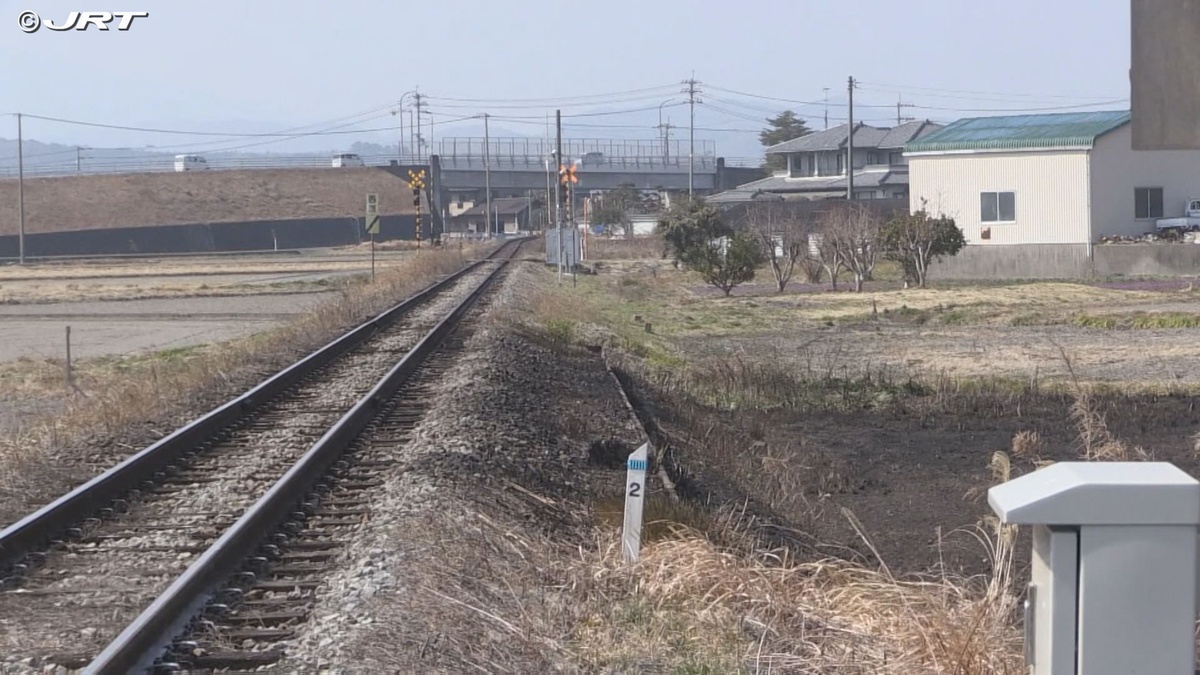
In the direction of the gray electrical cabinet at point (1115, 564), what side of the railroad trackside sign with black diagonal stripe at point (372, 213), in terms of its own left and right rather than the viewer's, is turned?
front

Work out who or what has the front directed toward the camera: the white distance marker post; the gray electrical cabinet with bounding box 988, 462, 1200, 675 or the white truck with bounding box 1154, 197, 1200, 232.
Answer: the white distance marker post

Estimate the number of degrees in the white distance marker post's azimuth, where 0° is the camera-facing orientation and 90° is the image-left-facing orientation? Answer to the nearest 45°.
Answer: approximately 0°

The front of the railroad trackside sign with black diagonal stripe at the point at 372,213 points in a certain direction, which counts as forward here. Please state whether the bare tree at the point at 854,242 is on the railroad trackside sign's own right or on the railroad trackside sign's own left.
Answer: on the railroad trackside sign's own left

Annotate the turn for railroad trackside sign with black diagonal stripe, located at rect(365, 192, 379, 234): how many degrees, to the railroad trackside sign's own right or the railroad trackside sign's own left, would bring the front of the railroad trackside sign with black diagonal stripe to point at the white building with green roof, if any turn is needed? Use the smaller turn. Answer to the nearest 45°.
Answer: approximately 90° to the railroad trackside sign's own left
